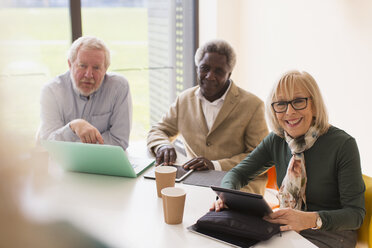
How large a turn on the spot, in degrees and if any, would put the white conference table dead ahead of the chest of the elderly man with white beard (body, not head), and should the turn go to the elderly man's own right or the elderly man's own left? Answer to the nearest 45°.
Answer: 0° — they already face it

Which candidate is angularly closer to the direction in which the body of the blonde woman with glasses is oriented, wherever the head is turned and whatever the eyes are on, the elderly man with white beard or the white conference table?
the white conference table

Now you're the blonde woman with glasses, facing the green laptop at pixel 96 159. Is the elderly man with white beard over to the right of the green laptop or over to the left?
right

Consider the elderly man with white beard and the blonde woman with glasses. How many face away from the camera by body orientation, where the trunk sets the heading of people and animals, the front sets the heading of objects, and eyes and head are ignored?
0

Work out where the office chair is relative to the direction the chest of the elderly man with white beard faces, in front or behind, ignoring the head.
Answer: in front

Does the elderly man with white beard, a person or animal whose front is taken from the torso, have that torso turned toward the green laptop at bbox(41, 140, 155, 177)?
yes

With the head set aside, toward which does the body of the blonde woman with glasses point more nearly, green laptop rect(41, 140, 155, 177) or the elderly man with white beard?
the green laptop

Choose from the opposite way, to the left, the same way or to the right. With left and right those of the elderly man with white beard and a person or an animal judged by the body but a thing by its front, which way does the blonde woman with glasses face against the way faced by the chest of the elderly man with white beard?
to the right

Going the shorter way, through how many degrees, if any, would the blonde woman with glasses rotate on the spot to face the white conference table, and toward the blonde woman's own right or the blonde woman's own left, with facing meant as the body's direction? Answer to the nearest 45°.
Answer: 0° — they already face it

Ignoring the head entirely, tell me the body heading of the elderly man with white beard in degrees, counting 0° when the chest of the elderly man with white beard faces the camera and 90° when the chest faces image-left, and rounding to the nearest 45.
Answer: approximately 0°

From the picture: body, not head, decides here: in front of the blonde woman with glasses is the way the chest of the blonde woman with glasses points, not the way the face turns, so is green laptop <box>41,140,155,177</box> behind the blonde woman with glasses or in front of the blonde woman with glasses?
in front

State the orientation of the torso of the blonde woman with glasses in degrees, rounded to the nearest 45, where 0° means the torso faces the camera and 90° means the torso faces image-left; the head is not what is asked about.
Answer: approximately 45°
